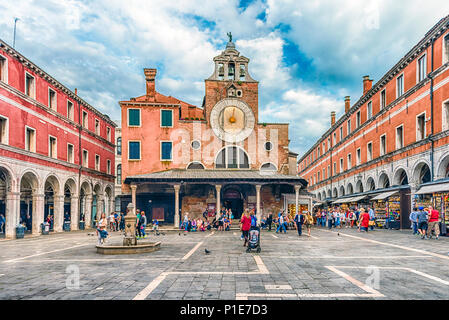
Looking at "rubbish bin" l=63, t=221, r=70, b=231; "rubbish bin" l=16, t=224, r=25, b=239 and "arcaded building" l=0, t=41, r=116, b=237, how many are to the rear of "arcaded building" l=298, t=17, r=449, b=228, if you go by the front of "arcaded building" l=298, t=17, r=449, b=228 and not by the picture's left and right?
0

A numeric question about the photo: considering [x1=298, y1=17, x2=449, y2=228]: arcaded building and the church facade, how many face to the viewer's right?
0

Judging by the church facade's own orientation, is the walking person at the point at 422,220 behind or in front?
in front

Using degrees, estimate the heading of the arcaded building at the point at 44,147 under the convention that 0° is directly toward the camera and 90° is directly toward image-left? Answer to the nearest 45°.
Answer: approximately 315°

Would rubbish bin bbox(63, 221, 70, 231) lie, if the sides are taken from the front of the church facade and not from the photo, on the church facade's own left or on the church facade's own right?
on the church facade's own right

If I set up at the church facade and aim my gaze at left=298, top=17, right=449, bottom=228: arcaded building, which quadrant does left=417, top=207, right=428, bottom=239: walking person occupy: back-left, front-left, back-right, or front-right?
front-right

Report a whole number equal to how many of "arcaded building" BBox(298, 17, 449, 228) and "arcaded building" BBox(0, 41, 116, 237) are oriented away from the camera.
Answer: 0

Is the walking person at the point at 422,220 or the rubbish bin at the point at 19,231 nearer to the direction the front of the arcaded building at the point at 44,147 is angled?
the walking person

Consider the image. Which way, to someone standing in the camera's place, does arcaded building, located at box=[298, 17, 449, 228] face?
facing the viewer and to the left of the viewer

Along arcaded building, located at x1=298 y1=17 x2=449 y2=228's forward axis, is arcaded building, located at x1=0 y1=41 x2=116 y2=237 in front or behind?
in front

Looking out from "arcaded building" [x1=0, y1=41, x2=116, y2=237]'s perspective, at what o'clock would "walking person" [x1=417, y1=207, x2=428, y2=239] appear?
The walking person is roughly at 12 o'clock from the arcaded building.

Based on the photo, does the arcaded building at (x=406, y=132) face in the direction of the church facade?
no

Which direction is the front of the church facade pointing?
toward the camera

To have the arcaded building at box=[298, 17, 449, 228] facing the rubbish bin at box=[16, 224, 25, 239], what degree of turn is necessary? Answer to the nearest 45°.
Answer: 0° — it already faces it
